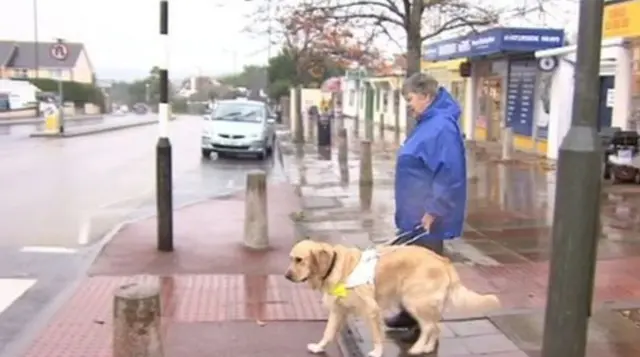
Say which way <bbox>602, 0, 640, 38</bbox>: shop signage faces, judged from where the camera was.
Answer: facing the viewer and to the left of the viewer

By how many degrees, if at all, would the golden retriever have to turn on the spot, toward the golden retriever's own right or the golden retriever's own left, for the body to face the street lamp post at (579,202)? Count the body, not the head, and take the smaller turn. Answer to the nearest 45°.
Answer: approximately 135° to the golden retriever's own left

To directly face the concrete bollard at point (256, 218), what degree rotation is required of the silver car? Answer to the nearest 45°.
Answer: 0° — it already faces it

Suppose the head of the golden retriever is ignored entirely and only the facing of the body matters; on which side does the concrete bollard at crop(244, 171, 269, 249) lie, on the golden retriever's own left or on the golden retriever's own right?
on the golden retriever's own right

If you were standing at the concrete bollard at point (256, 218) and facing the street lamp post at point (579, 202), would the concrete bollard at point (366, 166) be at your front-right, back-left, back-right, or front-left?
back-left

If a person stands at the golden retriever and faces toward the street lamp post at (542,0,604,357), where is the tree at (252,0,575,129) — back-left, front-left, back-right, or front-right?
back-left

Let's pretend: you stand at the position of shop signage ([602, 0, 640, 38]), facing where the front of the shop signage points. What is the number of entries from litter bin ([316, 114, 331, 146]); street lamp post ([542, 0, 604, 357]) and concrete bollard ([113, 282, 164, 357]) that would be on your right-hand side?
1

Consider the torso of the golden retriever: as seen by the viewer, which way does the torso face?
to the viewer's left

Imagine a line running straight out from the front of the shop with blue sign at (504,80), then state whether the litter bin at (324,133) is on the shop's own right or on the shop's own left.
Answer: on the shop's own right

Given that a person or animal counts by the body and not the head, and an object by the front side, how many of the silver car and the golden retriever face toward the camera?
1

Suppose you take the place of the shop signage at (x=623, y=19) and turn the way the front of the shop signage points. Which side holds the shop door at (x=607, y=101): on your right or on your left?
on your right

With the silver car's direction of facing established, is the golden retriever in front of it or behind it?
in front

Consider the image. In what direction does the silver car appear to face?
toward the camera
